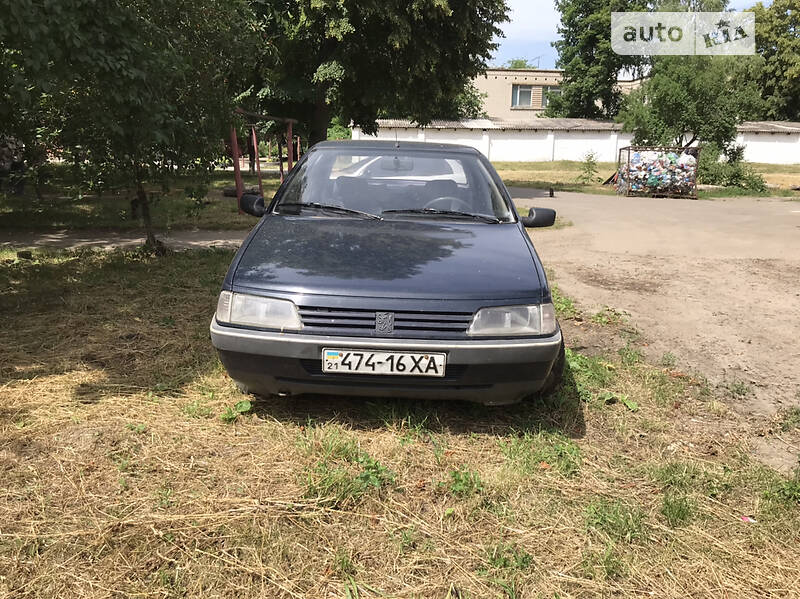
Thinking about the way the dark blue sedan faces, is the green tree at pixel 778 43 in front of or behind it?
behind

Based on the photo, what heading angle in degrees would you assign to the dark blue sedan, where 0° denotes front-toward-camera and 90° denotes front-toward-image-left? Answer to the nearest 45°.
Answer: approximately 0°

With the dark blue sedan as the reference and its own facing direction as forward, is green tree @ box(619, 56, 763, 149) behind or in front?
behind

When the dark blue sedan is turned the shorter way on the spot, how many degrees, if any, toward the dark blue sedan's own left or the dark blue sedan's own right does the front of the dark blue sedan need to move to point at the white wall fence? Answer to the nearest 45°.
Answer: approximately 180°

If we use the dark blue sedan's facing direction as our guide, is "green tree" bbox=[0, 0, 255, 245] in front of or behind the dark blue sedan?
behind

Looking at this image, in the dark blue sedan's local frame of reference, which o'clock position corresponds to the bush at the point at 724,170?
The bush is roughly at 7 o'clock from the dark blue sedan.

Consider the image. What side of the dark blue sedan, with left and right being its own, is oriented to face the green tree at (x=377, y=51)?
back
